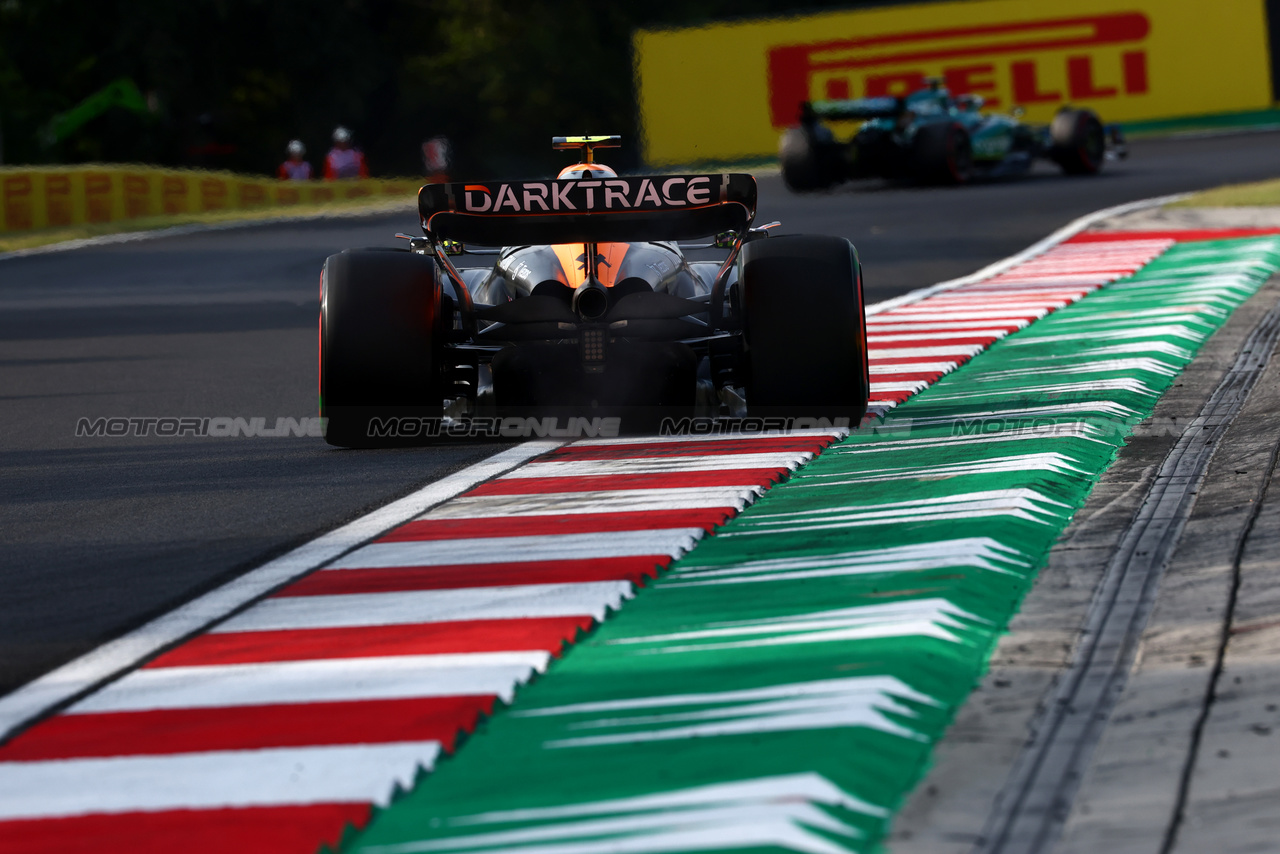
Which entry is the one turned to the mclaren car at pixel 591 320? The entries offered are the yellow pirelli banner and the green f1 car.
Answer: the yellow pirelli banner

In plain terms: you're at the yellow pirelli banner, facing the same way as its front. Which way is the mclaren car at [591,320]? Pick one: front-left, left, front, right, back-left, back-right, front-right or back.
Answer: front

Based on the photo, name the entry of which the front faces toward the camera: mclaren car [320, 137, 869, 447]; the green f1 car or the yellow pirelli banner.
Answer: the yellow pirelli banner

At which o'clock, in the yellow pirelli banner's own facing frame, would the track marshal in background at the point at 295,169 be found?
The track marshal in background is roughly at 2 o'clock from the yellow pirelli banner.

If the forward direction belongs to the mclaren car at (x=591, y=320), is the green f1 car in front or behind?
in front

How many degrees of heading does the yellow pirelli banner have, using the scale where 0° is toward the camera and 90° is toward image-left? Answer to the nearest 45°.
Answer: approximately 0°

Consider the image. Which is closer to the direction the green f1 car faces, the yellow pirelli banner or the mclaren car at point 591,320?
the yellow pirelli banner

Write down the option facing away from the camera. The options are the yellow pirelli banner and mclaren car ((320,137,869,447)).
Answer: the mclaren car

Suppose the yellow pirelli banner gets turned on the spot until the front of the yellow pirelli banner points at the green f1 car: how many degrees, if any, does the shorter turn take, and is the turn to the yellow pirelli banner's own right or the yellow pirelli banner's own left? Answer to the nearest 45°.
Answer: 0° — it already faces it

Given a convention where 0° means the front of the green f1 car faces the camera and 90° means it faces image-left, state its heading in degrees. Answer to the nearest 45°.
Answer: approximately 225°

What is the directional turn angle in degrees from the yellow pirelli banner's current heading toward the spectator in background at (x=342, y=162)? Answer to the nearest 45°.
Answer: approximately 45° to its right

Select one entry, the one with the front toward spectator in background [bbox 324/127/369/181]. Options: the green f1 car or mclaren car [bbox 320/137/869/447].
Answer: the mclaren car

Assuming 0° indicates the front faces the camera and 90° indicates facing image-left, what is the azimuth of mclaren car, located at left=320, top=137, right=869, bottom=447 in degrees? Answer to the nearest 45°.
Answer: approximately 180°

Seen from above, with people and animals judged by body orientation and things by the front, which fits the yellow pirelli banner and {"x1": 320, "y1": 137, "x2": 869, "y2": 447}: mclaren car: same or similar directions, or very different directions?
very different directions

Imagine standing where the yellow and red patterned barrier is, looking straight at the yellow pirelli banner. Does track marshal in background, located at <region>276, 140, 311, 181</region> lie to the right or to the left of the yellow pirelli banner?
left

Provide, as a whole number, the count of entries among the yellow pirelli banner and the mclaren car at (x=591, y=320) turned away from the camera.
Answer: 1
